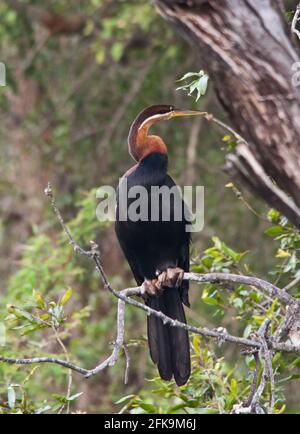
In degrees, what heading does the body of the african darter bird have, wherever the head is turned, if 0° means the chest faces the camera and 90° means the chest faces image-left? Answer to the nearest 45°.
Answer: approximately 315°

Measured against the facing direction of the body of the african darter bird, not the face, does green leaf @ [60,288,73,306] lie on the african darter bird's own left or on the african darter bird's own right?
on the african darter bird's own right
